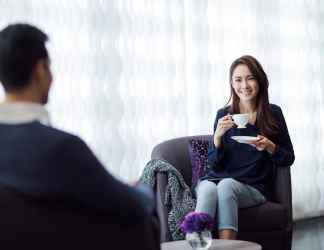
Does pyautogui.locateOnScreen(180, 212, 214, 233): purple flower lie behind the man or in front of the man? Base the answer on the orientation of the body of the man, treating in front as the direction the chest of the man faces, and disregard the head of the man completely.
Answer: in front

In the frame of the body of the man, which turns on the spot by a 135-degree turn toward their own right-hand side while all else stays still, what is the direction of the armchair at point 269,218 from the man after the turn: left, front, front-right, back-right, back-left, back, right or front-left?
back-left

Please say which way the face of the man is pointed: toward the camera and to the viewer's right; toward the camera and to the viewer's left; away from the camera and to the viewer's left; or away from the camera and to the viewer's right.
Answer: away from the camera and to the viewer's right

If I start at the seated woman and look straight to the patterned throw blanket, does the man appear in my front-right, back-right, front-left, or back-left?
front-left

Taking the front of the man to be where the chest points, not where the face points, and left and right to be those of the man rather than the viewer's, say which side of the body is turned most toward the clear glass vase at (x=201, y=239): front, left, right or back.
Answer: front

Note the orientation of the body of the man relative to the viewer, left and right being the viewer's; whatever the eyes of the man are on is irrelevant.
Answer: facing away from the viewer and to the right of the viewer

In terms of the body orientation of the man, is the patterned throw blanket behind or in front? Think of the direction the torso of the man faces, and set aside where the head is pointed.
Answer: in front

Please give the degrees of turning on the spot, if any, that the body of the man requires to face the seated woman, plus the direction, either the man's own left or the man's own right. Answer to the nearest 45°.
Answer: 0° — they already face them
